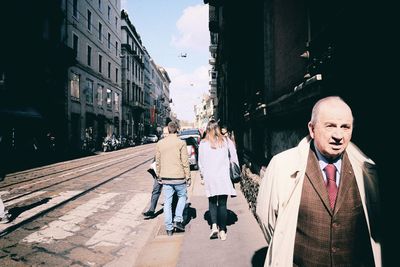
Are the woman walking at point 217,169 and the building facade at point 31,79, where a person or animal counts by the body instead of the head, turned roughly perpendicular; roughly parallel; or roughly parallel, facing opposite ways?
roughly perpendicular

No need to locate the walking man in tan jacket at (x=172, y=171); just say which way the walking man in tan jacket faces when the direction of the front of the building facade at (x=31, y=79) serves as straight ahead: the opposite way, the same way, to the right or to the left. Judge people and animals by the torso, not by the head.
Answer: to the left

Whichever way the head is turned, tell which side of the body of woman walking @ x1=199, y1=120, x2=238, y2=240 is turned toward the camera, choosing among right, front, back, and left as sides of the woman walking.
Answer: back

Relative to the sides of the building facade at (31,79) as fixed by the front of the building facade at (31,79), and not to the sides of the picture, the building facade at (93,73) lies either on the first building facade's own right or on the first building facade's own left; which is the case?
on the first building facade's own left

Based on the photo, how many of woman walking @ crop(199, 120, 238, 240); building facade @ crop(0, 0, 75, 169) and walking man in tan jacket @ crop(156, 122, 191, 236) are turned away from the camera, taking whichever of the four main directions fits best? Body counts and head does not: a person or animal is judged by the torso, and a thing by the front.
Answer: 2

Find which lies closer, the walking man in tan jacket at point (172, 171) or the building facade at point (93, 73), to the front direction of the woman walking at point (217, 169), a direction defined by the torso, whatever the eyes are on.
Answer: the building facade

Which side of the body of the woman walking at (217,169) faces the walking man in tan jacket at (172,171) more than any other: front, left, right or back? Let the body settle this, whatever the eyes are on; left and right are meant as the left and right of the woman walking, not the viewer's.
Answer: left

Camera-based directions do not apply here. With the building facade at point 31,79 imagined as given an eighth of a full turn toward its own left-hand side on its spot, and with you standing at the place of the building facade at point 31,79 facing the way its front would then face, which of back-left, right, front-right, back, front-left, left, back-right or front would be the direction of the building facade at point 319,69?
right

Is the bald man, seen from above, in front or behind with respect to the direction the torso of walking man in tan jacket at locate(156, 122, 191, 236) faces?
behind

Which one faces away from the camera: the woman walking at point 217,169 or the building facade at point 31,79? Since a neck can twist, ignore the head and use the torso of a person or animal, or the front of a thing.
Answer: the woman walking

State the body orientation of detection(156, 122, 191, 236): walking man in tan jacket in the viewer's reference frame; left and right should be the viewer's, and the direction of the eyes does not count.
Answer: facing away from the viewer

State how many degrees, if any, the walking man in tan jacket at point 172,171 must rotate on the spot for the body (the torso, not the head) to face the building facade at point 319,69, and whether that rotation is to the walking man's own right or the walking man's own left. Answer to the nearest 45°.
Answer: approximately 135° to the walking man's own right
